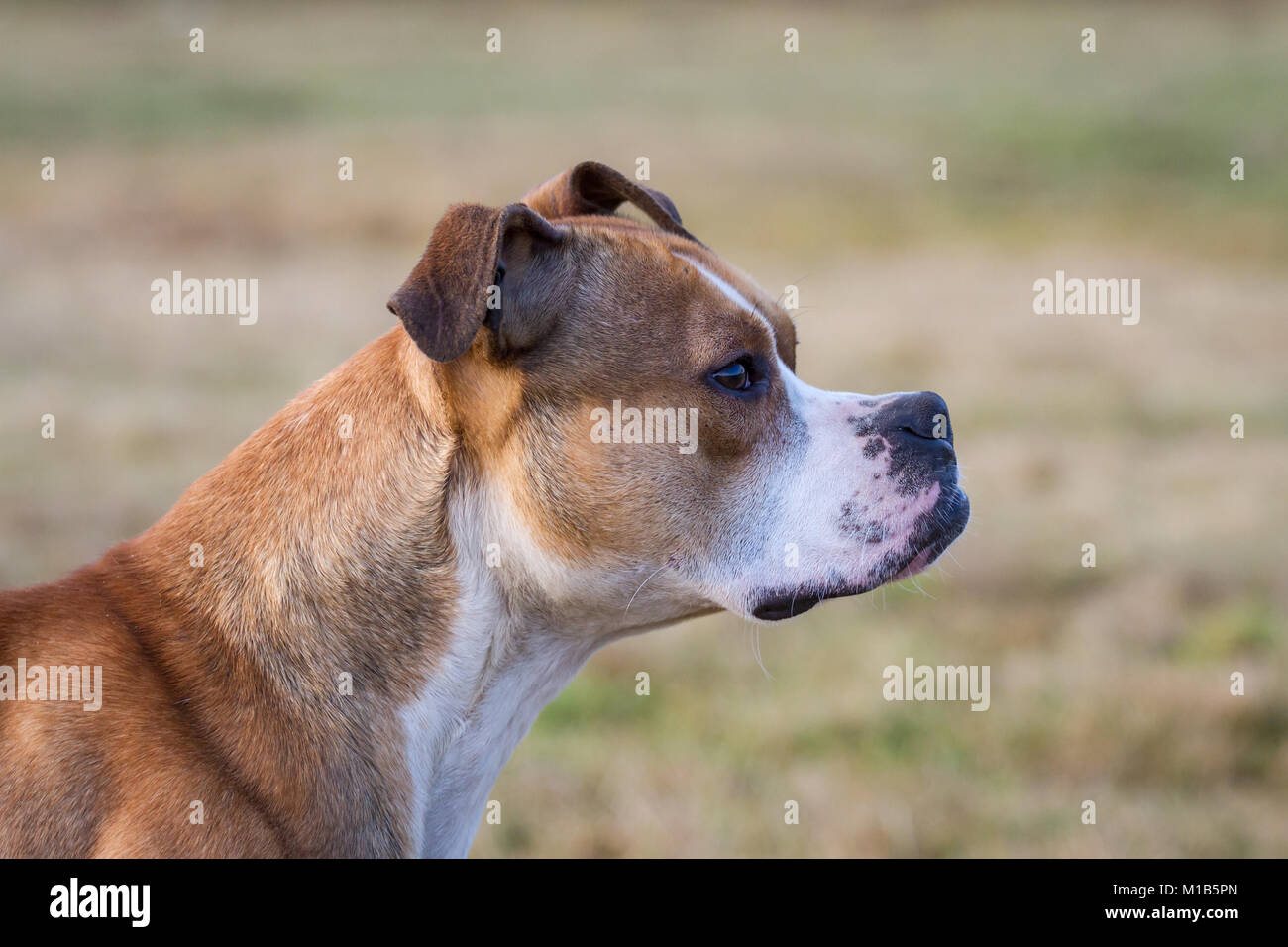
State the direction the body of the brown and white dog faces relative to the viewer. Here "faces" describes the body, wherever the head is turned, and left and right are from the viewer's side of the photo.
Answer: facing to the right of the viewer
